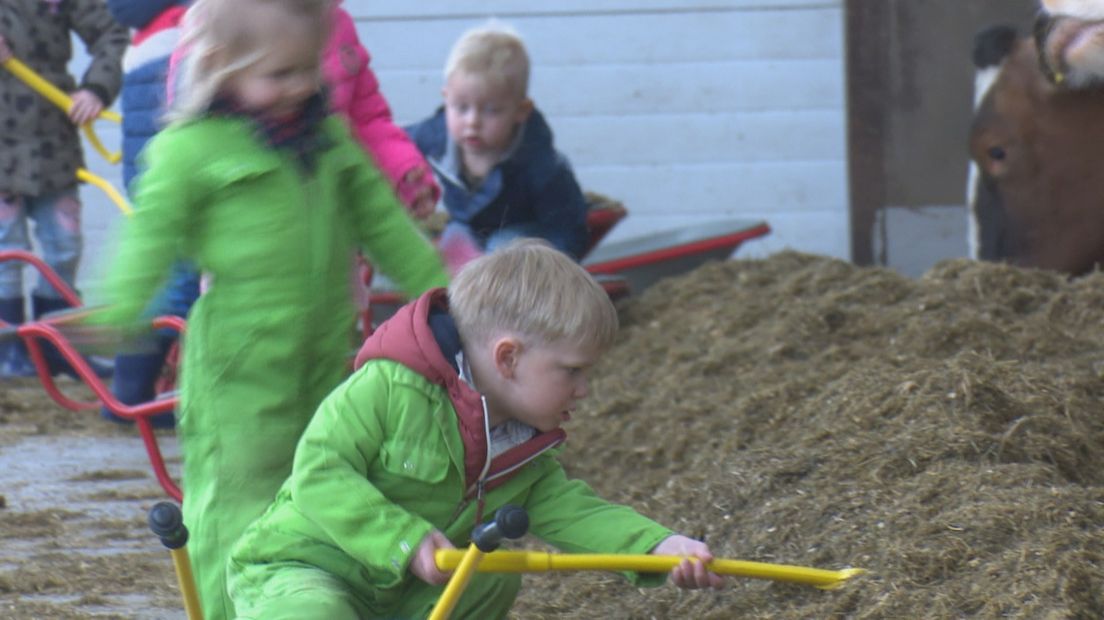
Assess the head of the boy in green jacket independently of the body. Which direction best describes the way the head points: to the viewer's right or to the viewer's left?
to the viewer's right

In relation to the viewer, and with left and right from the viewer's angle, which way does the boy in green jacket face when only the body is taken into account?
facing the viewer and to the right of the viewer

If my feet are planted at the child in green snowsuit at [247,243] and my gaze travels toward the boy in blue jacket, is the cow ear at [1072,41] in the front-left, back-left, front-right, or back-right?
front-right

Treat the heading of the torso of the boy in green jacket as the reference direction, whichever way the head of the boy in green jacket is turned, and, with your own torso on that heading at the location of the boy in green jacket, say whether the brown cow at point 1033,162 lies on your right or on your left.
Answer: on your left

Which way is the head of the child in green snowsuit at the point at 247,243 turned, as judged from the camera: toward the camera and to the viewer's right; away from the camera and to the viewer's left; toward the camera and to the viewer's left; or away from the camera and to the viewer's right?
toward the camera and to the viewer's right

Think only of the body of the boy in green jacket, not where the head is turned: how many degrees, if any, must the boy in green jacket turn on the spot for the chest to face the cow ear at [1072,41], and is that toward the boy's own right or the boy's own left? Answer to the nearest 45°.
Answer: approximately 90° to the boy's own left

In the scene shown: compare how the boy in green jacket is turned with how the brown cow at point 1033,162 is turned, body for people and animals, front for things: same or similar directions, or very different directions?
very different directions

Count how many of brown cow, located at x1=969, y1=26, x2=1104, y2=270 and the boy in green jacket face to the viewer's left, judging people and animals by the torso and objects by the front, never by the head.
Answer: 1

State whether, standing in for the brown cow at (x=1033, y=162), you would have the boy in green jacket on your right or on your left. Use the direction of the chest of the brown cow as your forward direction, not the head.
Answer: on your left

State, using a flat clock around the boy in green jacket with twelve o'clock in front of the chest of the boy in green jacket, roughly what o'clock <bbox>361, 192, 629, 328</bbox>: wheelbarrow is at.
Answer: The wheelbarrow is roughly at 8 o'clock from the boy in green jacket.

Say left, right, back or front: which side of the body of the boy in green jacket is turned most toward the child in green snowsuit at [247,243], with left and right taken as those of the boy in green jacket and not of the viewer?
back

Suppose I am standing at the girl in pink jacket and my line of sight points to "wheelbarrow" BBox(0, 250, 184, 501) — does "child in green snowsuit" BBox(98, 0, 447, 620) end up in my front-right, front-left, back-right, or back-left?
front-left

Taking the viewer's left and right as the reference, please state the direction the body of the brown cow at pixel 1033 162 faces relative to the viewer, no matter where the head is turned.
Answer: facing to the left of the viewer
